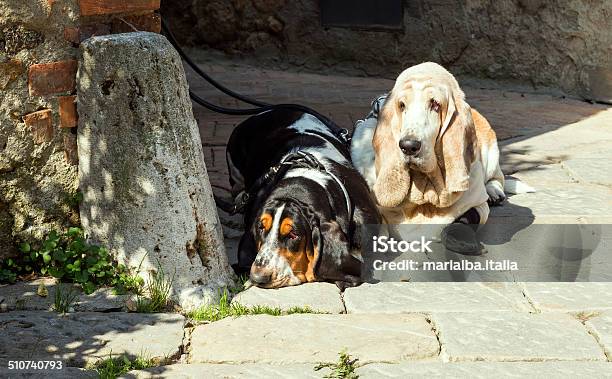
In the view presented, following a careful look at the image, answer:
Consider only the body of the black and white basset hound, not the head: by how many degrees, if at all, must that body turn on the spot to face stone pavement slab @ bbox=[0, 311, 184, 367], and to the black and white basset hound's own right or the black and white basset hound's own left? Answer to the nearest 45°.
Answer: approximately 45° to the black and white basset hound's own right

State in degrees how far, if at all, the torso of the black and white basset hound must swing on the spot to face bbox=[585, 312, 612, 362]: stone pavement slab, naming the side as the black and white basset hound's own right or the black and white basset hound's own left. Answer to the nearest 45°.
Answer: approximately 45° to the black and white basset hound's own left

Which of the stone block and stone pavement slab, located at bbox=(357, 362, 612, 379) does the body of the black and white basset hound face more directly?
the stone pavement slab

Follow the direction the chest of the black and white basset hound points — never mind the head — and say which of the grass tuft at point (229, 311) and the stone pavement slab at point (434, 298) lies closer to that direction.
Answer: the grass tuft

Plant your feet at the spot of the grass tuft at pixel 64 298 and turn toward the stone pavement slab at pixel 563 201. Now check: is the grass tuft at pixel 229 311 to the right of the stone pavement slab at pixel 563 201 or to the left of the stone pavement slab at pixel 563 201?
right

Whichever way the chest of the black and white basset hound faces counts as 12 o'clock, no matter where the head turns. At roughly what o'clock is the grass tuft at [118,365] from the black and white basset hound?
The grass tuft is roughly at 1 o'clock from the black and white basset hound.

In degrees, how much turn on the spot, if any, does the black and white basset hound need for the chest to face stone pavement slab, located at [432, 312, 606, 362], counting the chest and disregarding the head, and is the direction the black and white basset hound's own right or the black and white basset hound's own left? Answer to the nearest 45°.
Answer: approximately 45° to the black and white basset hound's own left

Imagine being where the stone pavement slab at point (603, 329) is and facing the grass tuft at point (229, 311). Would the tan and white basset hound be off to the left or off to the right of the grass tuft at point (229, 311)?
right

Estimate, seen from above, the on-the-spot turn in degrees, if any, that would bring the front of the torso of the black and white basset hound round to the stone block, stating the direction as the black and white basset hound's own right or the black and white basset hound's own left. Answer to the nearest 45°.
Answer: approximately 90° to the black and white basset hound's own right

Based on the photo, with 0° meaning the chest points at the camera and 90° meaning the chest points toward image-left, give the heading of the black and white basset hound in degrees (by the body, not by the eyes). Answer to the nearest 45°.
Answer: approximately 0°

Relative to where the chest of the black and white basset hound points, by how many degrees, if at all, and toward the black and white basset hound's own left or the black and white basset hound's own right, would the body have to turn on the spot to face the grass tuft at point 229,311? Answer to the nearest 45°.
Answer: approximately 45° to the black and white basset hound's own right

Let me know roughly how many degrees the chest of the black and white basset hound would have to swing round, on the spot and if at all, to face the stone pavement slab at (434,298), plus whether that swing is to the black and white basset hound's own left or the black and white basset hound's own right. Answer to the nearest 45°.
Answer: approximately 90° to the black and white basset hound's own left
